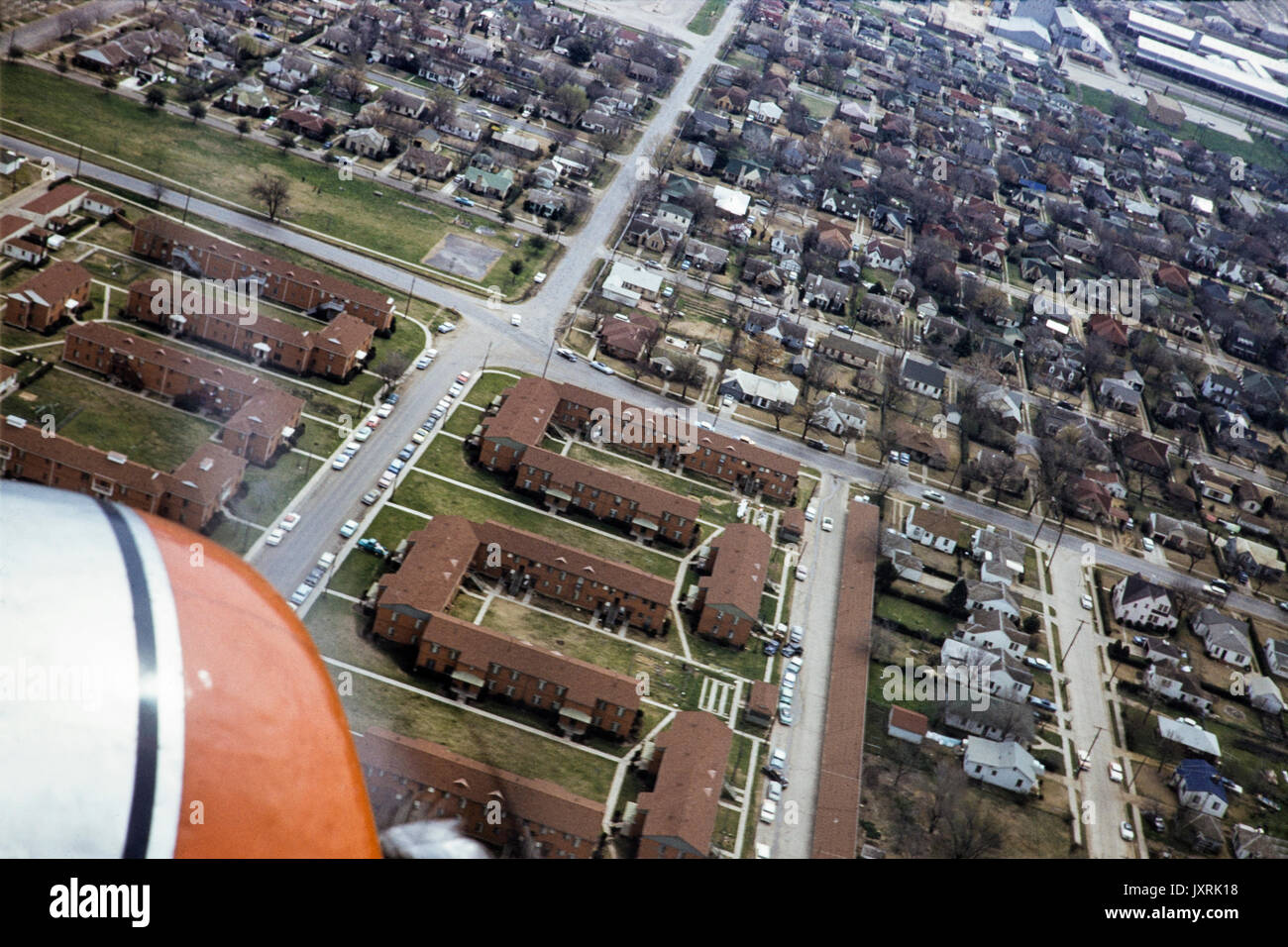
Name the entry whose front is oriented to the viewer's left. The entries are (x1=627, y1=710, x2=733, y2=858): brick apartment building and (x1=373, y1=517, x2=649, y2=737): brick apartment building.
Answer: (x1=627, y1=710, x2=733, y2=858): brick apartment building

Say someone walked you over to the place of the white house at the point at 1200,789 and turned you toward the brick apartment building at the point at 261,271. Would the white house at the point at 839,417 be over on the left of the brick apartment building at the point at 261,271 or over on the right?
right

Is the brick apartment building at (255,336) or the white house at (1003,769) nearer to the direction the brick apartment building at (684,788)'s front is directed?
the brick apartment building

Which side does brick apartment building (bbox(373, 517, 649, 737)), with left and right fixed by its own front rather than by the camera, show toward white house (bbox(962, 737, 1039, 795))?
left

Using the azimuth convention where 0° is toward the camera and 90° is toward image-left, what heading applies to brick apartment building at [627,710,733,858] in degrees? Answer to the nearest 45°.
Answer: approximately 90°

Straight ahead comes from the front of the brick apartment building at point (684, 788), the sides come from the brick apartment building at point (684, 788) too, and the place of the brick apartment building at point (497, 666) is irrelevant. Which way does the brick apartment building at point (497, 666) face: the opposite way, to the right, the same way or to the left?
to the left

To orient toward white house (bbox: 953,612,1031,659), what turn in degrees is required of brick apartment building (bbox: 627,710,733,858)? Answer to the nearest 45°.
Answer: approximately 135° to its right

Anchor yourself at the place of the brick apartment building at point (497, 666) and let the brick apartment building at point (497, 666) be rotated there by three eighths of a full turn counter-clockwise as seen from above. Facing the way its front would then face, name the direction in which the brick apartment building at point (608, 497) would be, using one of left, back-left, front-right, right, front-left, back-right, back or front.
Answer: front-left

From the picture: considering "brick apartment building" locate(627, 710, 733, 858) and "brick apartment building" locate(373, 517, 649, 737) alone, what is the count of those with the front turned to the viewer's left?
1

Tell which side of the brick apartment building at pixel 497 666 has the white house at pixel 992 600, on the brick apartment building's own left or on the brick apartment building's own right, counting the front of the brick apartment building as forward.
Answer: on the brick apartment building's own left

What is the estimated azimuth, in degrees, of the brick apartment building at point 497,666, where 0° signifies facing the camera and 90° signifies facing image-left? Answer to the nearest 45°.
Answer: approximately 0°

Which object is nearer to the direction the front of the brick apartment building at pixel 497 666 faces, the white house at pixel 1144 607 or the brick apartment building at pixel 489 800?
the brick apartment building

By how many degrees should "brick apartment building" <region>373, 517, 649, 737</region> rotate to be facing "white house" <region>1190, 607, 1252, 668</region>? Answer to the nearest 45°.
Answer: approximately 135° to its left

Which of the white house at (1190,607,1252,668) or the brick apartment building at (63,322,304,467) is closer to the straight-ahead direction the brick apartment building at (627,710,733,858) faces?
the brick apartment building

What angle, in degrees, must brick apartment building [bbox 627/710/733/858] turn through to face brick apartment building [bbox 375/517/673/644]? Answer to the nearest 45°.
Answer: approximately 45° to its right
